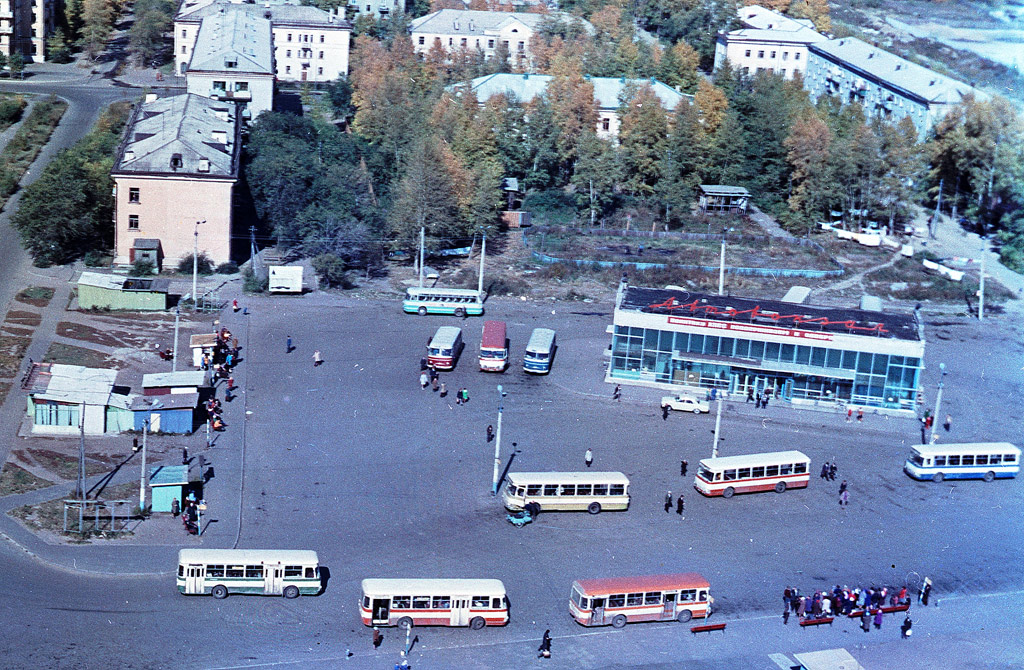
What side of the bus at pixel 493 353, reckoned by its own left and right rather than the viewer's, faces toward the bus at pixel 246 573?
front

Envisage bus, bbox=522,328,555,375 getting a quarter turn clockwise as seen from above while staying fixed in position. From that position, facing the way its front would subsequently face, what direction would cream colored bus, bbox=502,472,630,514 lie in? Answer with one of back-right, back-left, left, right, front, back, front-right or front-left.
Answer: left

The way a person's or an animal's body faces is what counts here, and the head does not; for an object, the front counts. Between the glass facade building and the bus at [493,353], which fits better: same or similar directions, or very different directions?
same or similar directions

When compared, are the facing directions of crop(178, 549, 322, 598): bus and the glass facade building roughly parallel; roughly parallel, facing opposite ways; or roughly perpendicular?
roughly perpendicular

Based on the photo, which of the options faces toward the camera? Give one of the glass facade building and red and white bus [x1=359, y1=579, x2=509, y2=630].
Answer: the glass facade building

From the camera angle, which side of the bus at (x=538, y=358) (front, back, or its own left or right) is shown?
front

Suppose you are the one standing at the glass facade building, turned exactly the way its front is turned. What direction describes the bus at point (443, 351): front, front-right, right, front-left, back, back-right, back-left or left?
right

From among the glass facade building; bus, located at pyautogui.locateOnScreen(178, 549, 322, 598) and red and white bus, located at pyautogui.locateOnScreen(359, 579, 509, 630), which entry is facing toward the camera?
the glass facade building

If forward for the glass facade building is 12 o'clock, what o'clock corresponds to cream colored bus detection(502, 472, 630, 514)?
The cream colored bus is roughly at 1 o'clock from the glass facade building.

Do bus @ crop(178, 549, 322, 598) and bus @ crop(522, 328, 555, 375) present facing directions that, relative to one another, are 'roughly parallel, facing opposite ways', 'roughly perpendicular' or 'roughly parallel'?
roughly perpendicular

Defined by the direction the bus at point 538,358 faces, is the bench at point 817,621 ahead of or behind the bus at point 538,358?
ahead

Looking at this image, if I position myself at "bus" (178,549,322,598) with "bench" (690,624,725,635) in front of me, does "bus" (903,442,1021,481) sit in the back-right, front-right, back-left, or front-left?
front-left

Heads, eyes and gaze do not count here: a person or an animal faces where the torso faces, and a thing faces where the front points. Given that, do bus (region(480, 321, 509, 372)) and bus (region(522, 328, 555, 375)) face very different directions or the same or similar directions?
same or similar directions

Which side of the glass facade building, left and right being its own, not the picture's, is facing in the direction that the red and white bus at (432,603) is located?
front

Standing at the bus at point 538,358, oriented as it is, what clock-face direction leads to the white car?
The white car is roughly at 10 o'clock from the bus.

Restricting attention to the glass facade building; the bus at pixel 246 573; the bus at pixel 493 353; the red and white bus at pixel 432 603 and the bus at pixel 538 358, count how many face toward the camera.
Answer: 3
